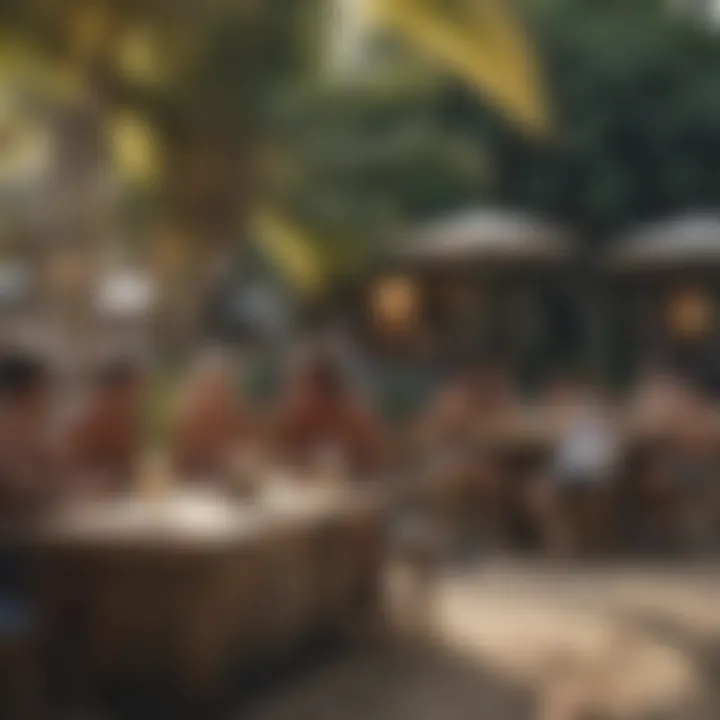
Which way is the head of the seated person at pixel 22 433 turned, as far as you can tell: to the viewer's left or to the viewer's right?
to the viewer's right
